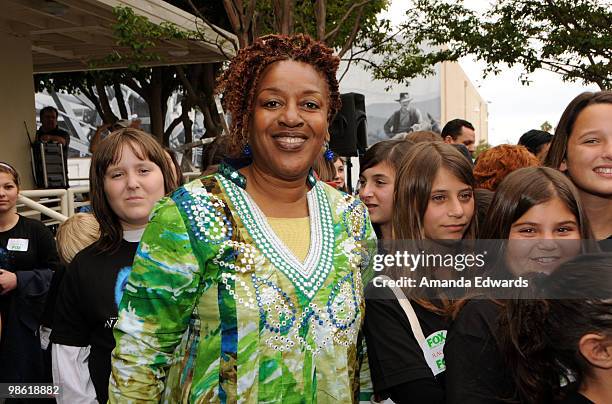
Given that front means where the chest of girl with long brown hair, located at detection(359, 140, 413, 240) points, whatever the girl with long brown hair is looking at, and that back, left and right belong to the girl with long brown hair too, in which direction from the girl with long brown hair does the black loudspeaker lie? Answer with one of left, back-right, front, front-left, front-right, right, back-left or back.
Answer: back-right

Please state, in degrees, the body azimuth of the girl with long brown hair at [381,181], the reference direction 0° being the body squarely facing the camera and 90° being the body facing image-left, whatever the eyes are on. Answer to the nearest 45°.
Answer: approximately 45°

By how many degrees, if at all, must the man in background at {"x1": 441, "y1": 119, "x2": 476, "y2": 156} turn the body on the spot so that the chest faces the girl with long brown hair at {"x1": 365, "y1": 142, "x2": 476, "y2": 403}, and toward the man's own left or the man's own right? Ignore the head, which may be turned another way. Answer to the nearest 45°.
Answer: approximately 45° to the man's own right

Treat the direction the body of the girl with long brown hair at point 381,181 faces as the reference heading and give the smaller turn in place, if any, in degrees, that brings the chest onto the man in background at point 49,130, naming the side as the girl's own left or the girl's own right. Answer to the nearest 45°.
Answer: approximately 90° to the girl's own right

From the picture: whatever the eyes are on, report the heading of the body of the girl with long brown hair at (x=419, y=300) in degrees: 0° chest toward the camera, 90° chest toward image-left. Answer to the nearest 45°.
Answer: approximately 315°

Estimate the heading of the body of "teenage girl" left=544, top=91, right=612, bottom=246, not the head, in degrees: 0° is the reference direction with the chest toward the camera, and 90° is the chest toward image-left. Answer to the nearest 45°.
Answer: approximately 315°

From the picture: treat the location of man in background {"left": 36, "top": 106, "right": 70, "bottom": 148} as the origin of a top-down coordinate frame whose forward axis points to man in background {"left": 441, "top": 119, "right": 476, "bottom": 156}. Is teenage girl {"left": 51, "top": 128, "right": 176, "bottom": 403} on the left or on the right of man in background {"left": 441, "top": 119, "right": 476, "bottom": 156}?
right
